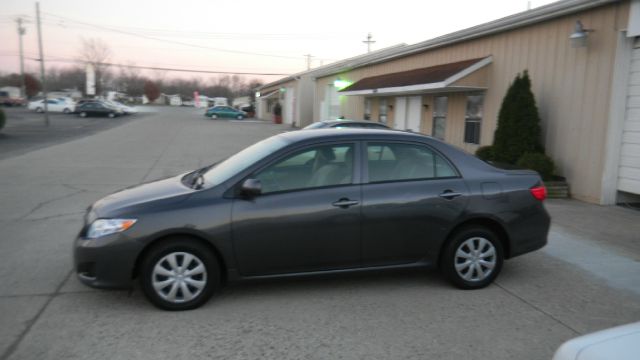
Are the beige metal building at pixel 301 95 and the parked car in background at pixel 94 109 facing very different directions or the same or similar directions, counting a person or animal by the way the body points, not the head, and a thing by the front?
very different directions

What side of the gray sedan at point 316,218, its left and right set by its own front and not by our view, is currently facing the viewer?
left

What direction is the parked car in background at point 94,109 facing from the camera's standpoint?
to the viewer's right

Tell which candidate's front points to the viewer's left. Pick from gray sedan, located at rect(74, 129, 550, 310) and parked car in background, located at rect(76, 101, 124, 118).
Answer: the gray sedan

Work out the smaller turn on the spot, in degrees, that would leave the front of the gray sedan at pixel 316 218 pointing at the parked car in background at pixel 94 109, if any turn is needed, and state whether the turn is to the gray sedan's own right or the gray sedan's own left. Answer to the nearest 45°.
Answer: approximately 45° to the gray sedan's own right

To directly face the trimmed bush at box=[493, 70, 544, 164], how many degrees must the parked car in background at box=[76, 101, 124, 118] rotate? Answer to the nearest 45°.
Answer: approximately 90° to its right

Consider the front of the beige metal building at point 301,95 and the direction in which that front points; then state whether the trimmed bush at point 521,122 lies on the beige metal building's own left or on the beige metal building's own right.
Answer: on the beige metal building's own left

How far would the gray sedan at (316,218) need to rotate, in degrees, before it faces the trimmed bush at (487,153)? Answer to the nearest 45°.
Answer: approximately 135° to its right

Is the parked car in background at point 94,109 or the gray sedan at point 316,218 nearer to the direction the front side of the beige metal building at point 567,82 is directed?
the gray sedan

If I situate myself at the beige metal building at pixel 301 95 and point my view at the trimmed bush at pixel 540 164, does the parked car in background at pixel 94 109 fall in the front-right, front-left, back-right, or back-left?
back-right
